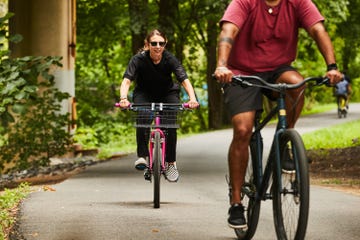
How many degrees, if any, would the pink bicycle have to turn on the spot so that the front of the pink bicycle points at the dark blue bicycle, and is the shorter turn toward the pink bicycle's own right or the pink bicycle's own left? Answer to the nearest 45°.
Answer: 0° — it already faces it

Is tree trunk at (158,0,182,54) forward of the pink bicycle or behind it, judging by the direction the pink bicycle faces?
behind

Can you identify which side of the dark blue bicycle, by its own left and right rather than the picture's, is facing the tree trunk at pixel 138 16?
back

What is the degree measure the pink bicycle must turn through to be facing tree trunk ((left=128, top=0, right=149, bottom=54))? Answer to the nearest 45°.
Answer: approximately 180°

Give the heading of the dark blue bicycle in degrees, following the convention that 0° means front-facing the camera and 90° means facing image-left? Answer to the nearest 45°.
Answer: approximately 0°

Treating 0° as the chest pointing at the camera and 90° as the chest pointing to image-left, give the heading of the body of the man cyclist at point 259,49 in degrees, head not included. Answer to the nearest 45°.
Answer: approximately 0°

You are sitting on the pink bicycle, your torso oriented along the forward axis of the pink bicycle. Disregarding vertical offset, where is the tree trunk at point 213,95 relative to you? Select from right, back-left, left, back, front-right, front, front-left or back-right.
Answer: back

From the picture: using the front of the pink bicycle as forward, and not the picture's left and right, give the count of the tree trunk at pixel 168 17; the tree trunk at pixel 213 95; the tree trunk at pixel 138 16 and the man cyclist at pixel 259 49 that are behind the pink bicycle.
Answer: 3
